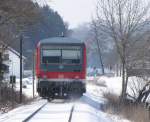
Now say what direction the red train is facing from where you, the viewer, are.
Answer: facing the viewer
